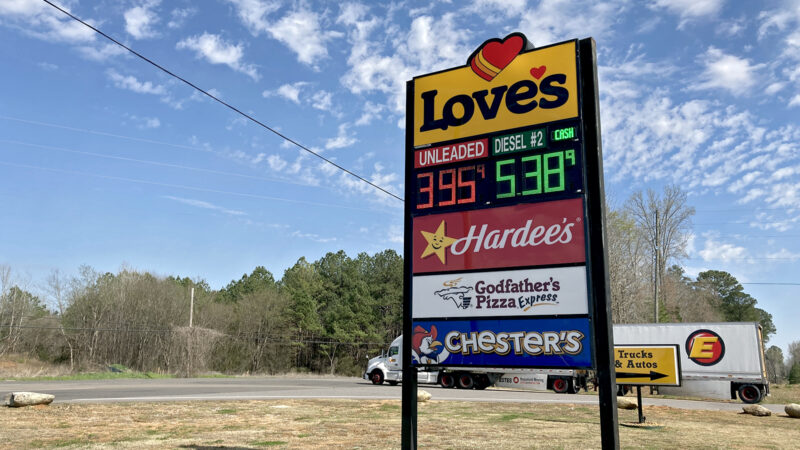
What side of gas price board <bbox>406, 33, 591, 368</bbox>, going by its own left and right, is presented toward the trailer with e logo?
back

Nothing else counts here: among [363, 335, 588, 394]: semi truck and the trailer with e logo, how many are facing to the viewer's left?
2

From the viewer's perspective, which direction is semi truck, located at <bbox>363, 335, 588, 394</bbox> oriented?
to the viewer's left

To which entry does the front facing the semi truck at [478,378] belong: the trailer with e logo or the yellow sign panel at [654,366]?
the trailer with e logo

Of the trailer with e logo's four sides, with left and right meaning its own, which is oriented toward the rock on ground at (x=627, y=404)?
left

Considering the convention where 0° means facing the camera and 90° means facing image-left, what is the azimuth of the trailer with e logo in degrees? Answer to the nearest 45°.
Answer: approximately 90°

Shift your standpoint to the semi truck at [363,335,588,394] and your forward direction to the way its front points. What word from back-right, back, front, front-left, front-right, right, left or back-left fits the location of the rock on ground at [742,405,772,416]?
back-left

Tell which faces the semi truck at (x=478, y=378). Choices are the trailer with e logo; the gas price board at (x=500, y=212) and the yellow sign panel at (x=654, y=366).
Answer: the trailer with e logo

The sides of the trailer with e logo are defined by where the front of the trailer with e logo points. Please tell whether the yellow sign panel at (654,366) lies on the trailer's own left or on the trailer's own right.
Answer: on the trailer's own left

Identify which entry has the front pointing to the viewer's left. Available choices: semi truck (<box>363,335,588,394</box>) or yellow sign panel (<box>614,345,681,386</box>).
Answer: the semi truck

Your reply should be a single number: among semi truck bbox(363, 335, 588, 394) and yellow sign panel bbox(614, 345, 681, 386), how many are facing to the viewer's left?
1
